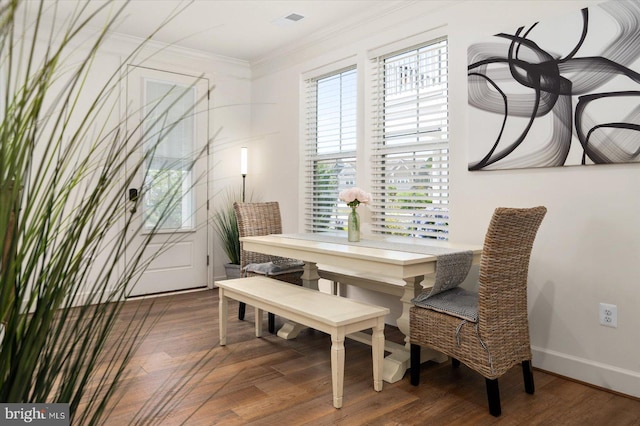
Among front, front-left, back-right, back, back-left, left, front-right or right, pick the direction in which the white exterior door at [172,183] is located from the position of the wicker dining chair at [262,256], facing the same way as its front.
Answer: back

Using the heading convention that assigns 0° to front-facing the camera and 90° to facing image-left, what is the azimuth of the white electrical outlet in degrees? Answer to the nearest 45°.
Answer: approximately 45°

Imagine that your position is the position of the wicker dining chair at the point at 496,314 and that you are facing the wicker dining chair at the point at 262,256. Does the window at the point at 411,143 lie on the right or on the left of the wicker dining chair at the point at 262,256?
right

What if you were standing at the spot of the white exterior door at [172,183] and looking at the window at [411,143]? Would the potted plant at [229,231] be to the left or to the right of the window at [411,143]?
left

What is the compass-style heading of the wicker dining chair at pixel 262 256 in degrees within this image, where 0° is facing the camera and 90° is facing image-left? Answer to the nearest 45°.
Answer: approximately 315°

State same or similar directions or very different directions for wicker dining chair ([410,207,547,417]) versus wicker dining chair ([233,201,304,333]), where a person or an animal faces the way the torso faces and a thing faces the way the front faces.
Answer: very different directions

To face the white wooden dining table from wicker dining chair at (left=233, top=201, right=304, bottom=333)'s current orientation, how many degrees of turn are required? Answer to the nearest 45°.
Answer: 0° — it already faces it

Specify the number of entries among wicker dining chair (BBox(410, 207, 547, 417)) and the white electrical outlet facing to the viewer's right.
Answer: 0

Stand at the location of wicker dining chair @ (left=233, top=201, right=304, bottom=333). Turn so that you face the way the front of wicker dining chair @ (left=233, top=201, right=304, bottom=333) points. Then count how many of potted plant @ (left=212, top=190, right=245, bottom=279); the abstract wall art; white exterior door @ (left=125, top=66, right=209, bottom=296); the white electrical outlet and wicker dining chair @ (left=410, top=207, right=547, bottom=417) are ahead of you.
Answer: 3

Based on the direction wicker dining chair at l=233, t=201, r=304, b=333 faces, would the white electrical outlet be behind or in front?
in front

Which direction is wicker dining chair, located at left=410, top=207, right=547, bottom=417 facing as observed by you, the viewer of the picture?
facing away from the viewer and to the left of the viewer

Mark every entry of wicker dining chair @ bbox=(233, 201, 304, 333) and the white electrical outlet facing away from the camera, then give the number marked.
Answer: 0

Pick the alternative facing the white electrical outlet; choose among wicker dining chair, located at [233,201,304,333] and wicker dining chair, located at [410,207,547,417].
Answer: wicker dining chair, located at [233,201,304,333]

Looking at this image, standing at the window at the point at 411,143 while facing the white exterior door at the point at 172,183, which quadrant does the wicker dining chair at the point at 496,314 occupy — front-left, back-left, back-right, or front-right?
back-left
